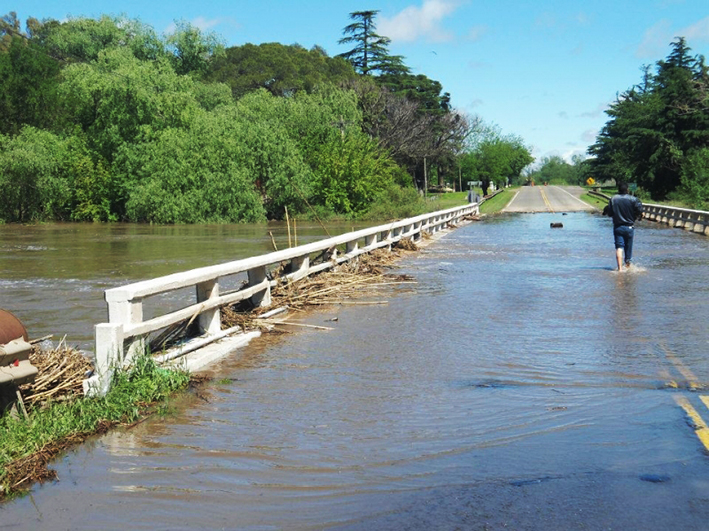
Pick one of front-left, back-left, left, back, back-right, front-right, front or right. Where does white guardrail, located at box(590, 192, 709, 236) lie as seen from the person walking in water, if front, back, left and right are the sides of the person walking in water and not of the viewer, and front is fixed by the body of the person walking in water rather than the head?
front

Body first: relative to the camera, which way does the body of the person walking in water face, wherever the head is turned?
away from the camera

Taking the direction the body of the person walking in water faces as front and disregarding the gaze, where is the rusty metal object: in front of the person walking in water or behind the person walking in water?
behind

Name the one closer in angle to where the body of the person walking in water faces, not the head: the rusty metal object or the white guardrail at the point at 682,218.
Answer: the white guardrail

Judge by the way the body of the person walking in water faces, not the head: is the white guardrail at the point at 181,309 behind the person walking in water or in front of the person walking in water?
behind
